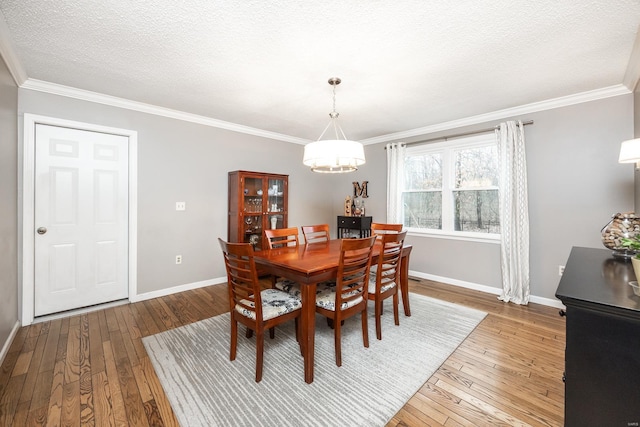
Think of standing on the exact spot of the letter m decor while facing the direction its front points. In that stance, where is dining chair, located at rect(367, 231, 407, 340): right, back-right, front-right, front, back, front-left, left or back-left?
front-left

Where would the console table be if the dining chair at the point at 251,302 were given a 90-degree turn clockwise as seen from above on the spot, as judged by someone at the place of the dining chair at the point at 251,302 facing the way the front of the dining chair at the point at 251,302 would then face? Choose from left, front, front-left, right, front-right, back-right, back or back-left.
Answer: left

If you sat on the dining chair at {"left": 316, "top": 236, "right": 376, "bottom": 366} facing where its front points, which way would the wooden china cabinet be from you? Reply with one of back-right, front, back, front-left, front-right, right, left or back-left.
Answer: front

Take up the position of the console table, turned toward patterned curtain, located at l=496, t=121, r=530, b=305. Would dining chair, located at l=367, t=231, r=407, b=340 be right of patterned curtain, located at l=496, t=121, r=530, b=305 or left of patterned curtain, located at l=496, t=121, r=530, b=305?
right

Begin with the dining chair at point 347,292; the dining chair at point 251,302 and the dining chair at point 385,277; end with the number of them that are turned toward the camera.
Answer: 0

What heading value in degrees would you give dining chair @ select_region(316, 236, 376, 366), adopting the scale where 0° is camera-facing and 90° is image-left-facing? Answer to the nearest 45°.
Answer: approximately 135°

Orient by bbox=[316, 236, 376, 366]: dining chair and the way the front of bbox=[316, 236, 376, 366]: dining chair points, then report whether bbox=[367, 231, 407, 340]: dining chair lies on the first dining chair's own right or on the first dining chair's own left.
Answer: on the first dining chair's own right

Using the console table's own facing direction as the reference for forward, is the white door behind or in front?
in front

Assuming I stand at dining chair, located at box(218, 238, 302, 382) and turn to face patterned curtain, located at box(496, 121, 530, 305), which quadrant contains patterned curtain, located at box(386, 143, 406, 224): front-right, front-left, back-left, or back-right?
front-left

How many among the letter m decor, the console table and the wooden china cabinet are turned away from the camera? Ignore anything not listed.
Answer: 0

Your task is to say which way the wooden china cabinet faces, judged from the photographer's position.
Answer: facing the viewer and to the right of the viewer

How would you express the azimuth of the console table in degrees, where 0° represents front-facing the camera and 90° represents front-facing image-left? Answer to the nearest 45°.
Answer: approximately 45°

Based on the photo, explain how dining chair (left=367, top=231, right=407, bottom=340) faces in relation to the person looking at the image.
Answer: facing away from the viewer and to the left of the viewer

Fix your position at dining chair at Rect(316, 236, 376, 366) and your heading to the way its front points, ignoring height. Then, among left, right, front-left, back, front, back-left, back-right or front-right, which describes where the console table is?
front-right
